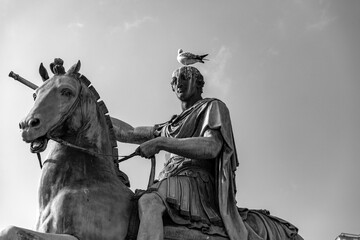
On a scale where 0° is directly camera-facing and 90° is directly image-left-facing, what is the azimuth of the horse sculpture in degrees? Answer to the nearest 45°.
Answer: approximately 45°

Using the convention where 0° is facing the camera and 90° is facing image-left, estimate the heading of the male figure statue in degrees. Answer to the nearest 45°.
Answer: approximately 45°

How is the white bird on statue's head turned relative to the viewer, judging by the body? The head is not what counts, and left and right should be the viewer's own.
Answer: facing to the left of the viewer
